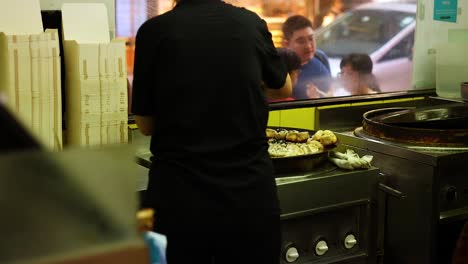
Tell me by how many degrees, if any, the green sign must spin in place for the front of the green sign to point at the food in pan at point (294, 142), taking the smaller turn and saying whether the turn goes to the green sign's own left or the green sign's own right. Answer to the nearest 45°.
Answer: approximately 45° to the green sign's own right

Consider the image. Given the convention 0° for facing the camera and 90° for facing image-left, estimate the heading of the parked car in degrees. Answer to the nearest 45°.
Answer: approximately 45°

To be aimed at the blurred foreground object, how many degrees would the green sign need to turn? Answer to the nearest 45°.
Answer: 0° — it already faces it

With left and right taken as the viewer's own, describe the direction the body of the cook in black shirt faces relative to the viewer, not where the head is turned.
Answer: facing away from the viewer

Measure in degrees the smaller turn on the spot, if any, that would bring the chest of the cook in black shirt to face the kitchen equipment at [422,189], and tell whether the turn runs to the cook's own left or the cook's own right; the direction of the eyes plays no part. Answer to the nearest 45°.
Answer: approximately 45° to the cook's own right

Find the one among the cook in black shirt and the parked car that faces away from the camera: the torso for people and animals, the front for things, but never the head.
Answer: the cook in black shirt

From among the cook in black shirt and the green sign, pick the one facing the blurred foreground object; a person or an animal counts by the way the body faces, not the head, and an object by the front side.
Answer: the green sign

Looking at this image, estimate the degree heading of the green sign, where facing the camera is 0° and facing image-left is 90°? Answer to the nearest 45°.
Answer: approximately 0°
